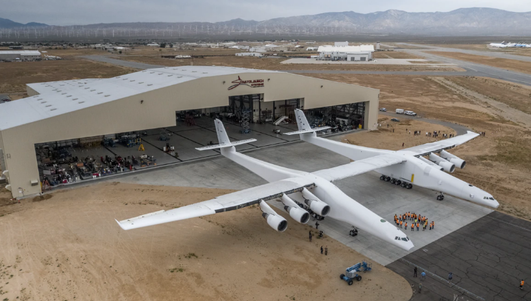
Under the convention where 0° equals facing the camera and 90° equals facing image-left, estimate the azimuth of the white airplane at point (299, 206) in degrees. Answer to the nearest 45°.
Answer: approximately 315°

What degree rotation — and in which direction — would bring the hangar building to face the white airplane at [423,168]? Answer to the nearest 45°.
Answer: approximately 45° to its left

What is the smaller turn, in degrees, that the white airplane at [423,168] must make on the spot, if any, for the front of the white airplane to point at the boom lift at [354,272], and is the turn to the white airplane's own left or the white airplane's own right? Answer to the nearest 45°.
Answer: approximately 45° to the white airplane's own right

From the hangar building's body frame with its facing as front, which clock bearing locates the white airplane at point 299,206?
The white airplane is roughly at 12 o'clock from the hangar building.

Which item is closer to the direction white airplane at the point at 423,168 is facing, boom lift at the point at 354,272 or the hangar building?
the boom lift

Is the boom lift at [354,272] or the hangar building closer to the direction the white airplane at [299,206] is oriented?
the boom lift

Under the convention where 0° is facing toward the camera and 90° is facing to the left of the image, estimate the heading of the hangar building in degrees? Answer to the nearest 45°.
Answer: approximately 315°

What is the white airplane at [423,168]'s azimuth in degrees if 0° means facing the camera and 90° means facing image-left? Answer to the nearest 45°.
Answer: approximately 315°

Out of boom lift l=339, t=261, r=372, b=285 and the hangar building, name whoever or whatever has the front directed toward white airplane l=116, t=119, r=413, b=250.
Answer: the hangar building
